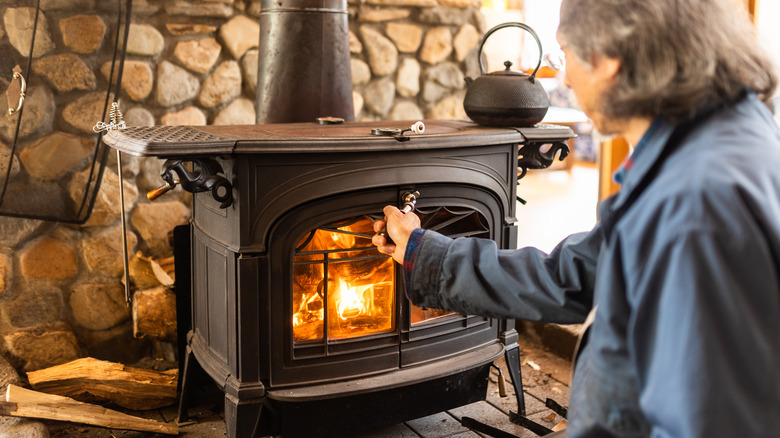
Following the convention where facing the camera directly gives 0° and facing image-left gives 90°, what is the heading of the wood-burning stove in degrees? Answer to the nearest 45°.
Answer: approximately 315°

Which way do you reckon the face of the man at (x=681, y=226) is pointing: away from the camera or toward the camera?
away from the camera

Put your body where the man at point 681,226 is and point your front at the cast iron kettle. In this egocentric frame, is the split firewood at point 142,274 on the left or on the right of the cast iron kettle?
left
